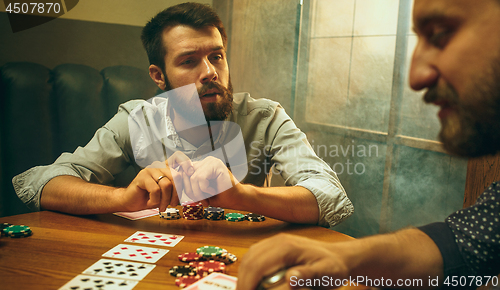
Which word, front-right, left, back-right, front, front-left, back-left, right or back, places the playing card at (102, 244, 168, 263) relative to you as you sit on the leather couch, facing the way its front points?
front

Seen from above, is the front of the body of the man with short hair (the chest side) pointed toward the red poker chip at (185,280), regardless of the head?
yes

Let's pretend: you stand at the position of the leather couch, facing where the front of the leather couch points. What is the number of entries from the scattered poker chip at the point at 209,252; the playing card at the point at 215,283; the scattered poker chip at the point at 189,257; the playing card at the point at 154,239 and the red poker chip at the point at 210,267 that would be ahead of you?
5

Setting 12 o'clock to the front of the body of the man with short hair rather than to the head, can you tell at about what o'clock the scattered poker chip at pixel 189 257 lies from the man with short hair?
The scattered poker chip is roughly at 12 o'clock from the man with short hair.

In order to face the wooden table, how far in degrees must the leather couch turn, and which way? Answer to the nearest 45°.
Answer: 0° — it already faces it

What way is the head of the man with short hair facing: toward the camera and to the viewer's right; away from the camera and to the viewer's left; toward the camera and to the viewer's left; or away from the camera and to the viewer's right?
toward the camera and to the viewer's right

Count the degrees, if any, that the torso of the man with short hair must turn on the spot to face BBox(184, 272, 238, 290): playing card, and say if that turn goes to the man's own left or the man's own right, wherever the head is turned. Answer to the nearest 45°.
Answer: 0° — they already face it

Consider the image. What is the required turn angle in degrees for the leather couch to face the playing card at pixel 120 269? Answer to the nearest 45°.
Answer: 0° — it already faces it

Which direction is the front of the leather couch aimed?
toward the camera

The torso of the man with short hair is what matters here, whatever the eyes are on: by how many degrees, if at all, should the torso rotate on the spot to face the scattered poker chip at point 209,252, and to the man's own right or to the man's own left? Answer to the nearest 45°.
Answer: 0° — they already face it

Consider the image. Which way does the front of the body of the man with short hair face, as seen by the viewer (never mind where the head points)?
toward the camera

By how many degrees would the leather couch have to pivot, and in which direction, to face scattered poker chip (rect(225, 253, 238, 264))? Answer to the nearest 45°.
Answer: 0° — it already faces it
